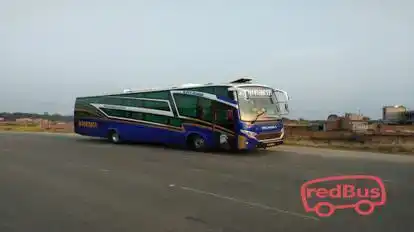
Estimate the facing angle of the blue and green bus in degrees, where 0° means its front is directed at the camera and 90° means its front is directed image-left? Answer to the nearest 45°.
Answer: approximately 315°
